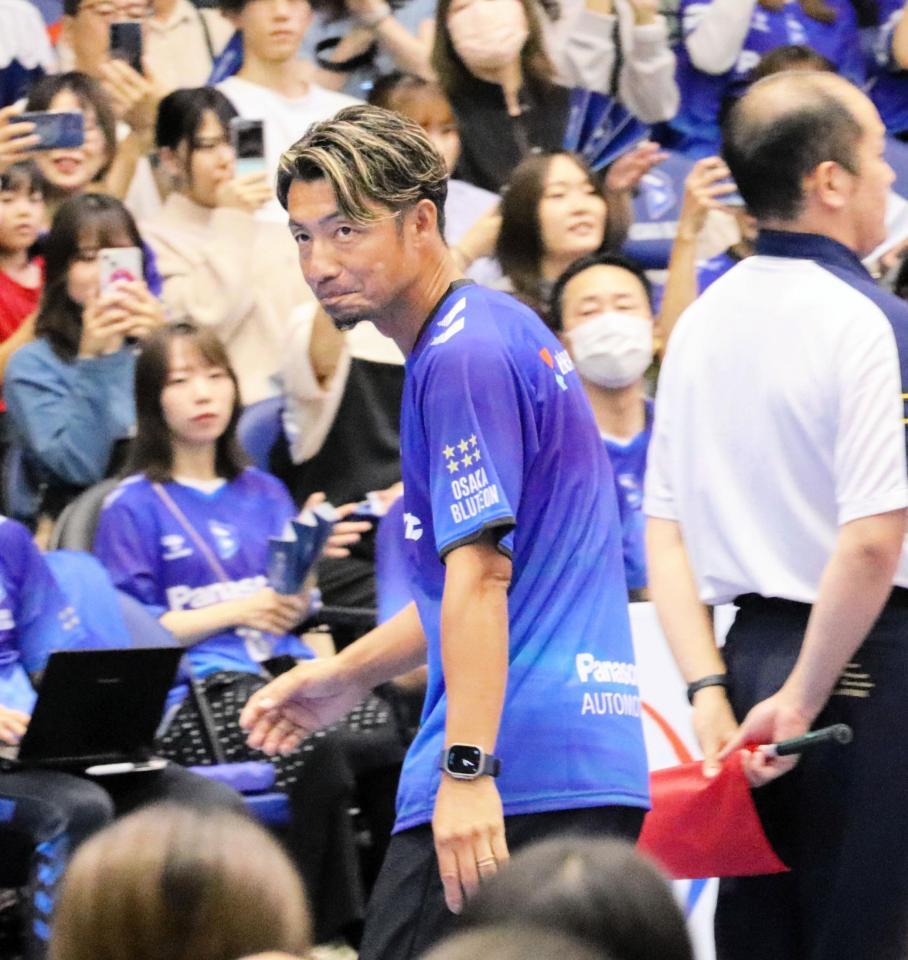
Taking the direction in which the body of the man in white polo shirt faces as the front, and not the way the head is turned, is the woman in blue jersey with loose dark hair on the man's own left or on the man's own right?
on the man's own left

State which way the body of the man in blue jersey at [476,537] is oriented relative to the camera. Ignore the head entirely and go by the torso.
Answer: to the viewer's left

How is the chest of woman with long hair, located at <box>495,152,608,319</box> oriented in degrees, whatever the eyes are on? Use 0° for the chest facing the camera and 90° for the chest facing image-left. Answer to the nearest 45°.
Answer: approximately 315°

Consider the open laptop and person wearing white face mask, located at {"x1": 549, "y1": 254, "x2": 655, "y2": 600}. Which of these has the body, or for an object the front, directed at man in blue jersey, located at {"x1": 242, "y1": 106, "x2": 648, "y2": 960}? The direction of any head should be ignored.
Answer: the person wearing white face mask

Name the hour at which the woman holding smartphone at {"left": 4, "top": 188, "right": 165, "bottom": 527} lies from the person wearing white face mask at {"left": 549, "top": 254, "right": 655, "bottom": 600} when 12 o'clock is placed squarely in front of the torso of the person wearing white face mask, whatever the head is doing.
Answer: The woman holding smartphone is roughly at 3 o'clock from the person wearing white face mask.

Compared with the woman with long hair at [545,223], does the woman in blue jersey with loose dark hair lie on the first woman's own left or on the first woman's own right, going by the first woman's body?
on the first woman's own right

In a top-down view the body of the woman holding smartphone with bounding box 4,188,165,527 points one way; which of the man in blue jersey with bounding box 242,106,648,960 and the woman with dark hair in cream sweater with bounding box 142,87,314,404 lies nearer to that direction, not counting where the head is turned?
the man in blue jersey

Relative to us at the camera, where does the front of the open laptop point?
facing away from the viewer and to the left of the viewer
